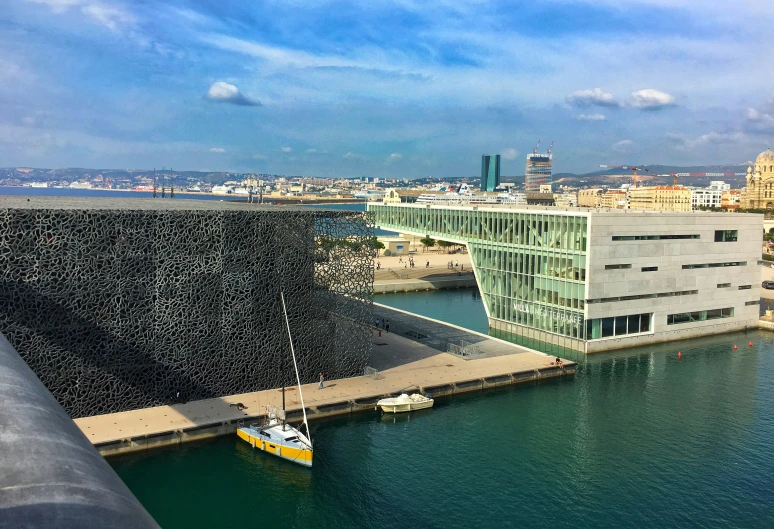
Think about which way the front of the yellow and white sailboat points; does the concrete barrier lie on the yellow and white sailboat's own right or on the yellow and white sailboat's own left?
on the yellow and white sailboat's own right

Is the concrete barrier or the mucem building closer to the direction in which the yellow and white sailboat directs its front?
the concrete barrier

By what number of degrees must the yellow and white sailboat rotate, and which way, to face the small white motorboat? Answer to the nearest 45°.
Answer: approximately 90° to its left

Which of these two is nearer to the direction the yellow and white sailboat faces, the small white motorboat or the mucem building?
the small white motorboat

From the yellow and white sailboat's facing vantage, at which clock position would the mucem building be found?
The mucem building is roughly at 6 o'clock from the yellow and white sailboat.
